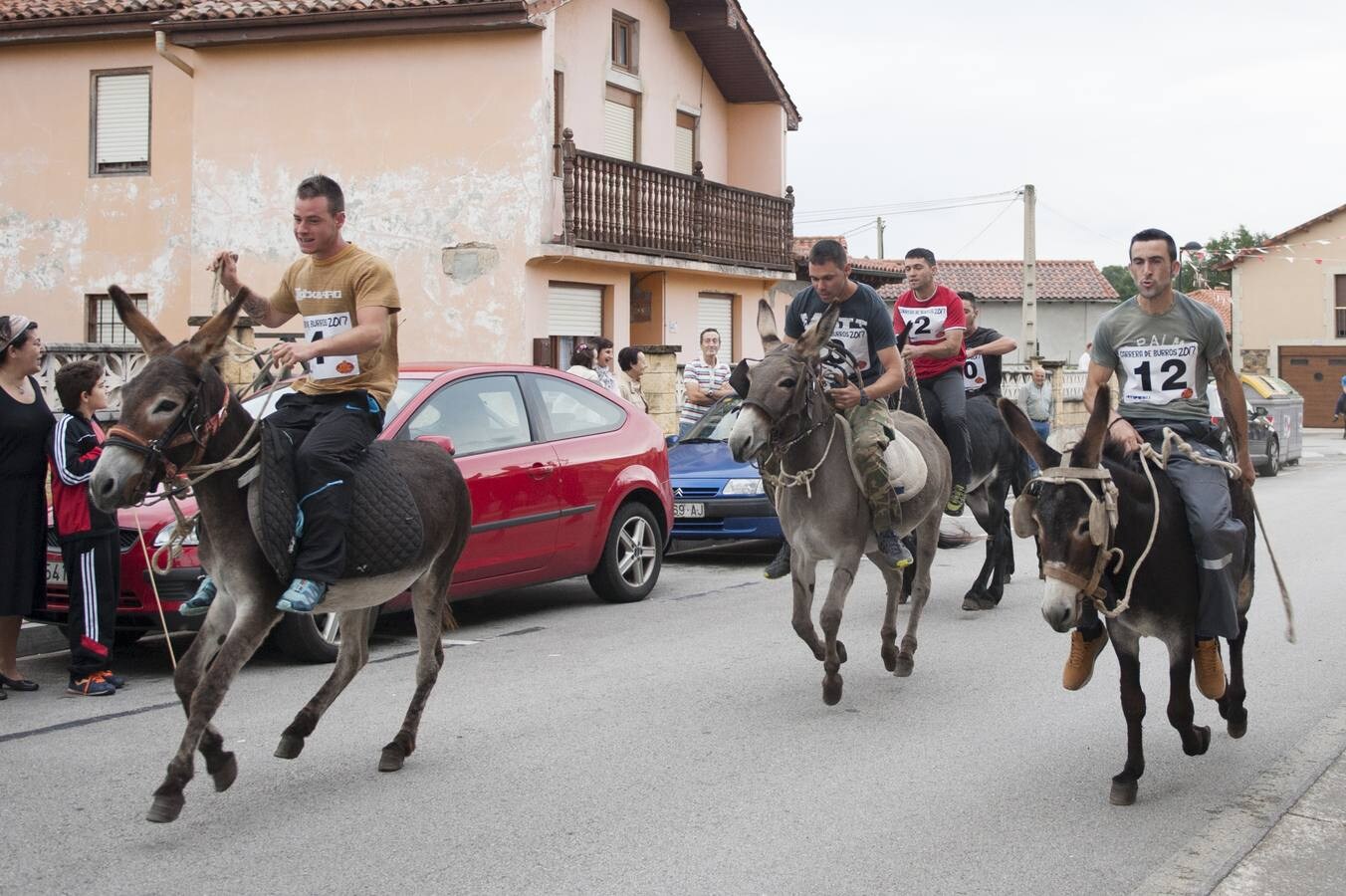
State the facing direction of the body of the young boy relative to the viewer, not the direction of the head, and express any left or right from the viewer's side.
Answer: facing to the right of the viewer

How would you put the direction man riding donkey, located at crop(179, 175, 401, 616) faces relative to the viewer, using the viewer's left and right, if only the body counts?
facing the viewer and to the left of the viewer

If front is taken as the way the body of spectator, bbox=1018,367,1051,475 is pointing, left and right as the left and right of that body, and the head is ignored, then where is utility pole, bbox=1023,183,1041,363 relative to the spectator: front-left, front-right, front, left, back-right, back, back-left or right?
back

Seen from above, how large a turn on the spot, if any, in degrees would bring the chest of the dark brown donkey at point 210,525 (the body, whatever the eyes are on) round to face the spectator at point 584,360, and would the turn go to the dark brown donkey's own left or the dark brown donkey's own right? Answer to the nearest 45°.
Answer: approximately 135° to the dark brown donkey's own right

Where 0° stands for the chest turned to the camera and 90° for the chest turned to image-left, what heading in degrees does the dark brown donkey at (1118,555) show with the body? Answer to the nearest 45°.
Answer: approximately 45°

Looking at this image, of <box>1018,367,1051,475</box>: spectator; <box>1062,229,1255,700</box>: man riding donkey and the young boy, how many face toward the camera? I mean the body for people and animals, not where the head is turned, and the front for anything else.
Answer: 2

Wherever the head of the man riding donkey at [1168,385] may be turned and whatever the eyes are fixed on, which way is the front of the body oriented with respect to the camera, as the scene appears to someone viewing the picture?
toward the camera

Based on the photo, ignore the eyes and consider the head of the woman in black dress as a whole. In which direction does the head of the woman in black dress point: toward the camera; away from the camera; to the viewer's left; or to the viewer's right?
to the viewer's right

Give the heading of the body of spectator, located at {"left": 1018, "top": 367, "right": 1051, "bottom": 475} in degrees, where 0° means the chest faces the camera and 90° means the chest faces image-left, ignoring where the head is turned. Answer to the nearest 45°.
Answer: approximately 0°

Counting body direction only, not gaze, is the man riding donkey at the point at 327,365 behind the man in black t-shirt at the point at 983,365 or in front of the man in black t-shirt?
in front
